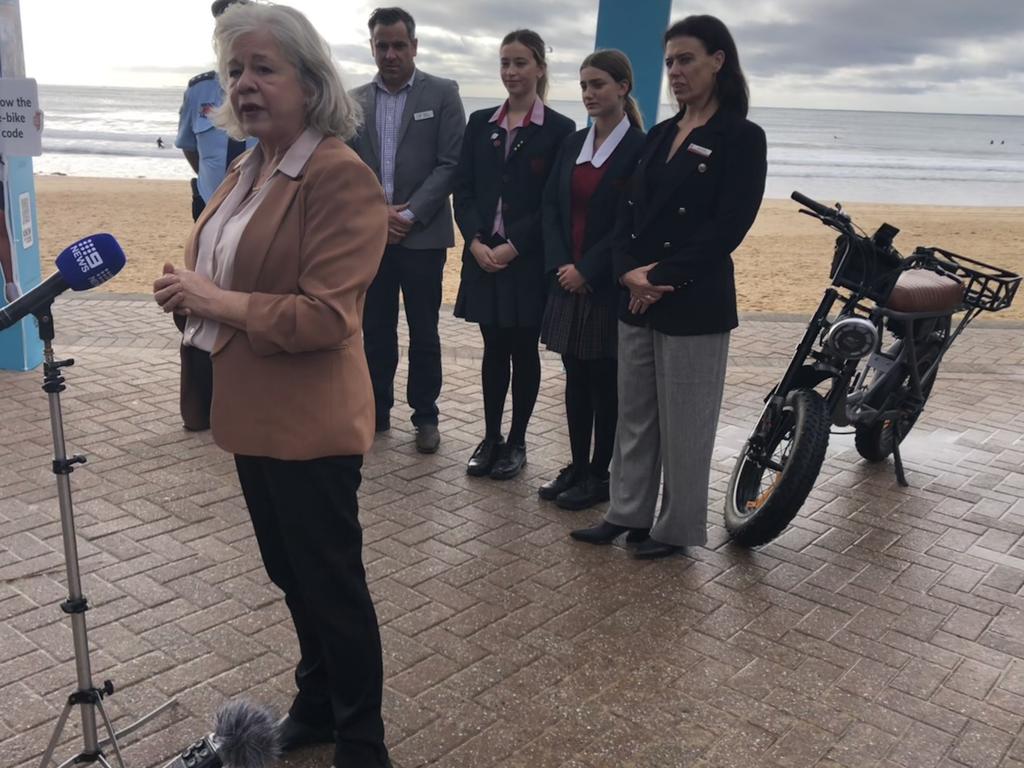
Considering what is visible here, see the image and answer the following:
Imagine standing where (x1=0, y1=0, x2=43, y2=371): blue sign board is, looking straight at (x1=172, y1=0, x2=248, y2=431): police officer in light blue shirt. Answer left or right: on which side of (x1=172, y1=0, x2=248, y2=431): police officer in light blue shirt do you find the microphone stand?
right

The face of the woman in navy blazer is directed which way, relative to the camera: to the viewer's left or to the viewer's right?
to the viewer's left

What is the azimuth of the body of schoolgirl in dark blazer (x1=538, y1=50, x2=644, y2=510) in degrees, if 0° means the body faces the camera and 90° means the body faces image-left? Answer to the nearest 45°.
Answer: approximately 45°

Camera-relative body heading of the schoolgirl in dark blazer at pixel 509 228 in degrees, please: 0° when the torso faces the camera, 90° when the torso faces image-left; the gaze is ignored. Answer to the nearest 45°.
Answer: approximately 45°

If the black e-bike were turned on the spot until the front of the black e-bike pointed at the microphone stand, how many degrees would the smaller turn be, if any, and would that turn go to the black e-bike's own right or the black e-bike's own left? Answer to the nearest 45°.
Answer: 0° — it already faces it

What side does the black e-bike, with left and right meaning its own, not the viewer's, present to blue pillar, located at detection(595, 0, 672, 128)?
right

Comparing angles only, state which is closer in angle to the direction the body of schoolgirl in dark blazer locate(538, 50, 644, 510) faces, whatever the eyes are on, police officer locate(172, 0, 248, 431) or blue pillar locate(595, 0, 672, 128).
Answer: the police officer

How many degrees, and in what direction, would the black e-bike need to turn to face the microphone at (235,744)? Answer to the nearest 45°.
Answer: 0° — it already faces it

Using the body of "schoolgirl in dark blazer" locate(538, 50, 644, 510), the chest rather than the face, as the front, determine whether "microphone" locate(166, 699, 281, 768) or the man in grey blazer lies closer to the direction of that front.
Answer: the microphone

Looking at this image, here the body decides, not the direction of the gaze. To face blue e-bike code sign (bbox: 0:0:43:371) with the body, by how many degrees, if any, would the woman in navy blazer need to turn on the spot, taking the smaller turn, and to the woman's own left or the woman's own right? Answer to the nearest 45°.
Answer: approximately 90° to the woman's own right

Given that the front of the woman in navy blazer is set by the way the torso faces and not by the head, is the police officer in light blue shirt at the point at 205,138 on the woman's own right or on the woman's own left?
on the woman's own right

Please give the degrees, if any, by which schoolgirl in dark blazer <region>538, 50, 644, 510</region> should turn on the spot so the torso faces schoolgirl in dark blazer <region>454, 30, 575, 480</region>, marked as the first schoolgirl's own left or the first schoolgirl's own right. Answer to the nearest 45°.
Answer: approximately 90° to the first schoolgirl's own right

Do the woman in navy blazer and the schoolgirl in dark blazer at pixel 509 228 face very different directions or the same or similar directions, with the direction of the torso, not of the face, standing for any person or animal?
same or similar directions

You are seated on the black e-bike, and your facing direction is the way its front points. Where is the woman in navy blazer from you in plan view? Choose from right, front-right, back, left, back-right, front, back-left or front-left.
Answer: front

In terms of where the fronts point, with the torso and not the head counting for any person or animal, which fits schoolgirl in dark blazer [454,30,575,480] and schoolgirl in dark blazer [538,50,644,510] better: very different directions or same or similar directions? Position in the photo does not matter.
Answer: same or similar directions

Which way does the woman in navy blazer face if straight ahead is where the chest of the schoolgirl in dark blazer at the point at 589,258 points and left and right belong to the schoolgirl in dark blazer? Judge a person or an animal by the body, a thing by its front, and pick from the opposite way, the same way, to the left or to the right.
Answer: the same way

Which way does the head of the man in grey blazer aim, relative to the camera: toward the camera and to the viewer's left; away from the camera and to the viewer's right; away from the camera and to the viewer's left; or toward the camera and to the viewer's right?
toward the camera and to the viewer's left

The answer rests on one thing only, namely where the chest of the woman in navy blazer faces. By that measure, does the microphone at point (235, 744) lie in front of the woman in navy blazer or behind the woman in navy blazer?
in front

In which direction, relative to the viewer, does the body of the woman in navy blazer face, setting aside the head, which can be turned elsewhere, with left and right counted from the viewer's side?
facing the viewer and to the left of the viewer

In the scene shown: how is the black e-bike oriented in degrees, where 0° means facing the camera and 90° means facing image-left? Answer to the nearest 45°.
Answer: approximately 45°

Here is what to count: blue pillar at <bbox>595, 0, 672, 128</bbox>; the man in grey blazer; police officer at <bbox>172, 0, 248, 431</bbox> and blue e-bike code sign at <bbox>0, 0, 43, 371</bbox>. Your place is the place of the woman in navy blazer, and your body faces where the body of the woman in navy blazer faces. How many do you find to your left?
0

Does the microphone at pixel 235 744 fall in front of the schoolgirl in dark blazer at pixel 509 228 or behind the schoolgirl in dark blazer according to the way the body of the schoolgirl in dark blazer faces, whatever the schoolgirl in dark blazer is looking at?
in front

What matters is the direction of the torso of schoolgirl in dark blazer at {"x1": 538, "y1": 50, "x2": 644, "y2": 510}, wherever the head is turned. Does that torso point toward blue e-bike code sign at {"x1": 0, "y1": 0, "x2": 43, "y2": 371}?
no
